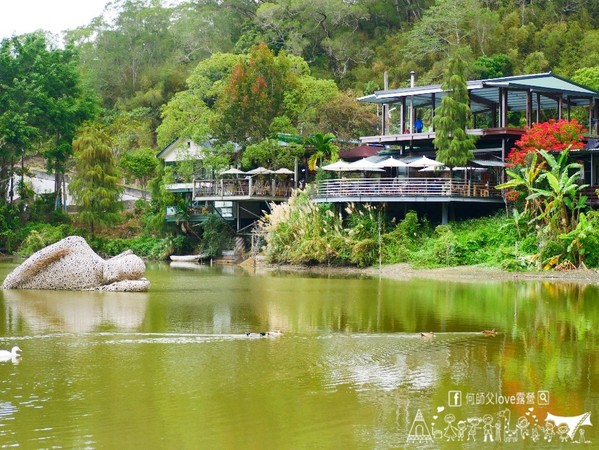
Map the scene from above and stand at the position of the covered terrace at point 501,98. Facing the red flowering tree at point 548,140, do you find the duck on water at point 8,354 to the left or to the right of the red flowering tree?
right

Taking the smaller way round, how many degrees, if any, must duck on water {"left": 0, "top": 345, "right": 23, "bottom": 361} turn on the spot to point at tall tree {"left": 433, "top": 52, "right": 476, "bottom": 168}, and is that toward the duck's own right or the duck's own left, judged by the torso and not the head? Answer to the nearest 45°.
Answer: approximately 45° to the duck's own left

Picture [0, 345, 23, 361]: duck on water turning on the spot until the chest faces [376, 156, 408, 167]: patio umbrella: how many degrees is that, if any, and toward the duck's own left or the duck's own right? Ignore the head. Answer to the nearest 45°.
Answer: approximately 45° to the duck's own left

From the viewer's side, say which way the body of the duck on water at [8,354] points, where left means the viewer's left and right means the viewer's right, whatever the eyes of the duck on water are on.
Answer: facing to the right of the viewer

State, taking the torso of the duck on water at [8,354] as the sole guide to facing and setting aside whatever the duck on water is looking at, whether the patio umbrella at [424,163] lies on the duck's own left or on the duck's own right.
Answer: on the duck's own left

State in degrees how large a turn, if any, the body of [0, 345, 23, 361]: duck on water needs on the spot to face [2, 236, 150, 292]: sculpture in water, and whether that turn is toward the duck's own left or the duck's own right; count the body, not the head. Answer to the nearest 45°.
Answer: approximately 90° to the duck's own left

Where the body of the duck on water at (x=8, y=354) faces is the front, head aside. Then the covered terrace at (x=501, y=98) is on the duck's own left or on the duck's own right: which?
on the duck's own left

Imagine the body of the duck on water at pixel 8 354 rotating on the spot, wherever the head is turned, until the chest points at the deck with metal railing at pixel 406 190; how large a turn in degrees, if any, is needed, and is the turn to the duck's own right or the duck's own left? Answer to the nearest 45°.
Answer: approximately 45° to the duck's own left
